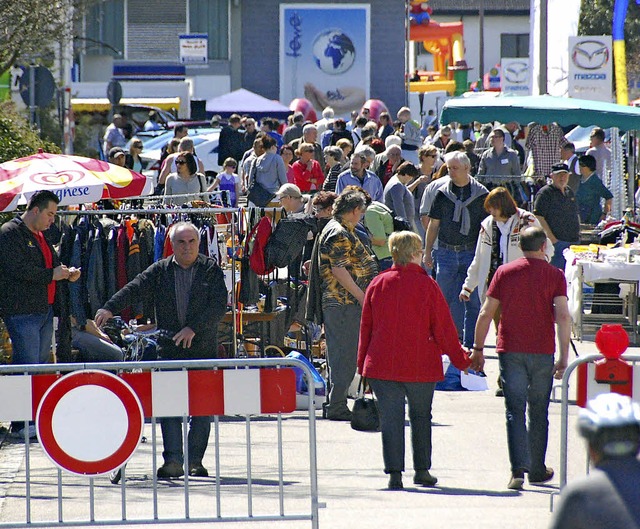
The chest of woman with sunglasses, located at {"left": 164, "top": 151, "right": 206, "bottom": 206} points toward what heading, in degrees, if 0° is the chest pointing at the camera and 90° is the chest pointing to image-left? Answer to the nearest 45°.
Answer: approximately 0°

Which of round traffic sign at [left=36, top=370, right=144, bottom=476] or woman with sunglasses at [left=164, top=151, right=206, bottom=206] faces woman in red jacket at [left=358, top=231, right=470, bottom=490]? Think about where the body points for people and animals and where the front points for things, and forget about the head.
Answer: the woman with sunglasses

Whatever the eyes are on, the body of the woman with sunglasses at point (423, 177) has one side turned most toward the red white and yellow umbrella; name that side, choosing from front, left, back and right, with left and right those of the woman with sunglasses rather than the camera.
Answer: right

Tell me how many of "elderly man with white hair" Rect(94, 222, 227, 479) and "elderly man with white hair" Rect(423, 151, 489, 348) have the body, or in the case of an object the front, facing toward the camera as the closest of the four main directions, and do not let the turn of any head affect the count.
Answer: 2

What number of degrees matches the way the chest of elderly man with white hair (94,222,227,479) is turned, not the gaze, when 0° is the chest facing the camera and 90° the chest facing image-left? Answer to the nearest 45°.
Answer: approximately 0°

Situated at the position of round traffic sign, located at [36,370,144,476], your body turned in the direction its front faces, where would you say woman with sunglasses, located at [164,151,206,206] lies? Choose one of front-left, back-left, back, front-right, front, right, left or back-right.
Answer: back

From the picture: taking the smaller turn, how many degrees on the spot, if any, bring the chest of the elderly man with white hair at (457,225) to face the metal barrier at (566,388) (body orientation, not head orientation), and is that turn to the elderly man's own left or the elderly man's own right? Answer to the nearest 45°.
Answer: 0° — they already face it

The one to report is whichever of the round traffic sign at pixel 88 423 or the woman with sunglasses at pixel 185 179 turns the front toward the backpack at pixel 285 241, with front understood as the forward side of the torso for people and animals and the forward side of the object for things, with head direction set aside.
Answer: the woman with sunglasses
